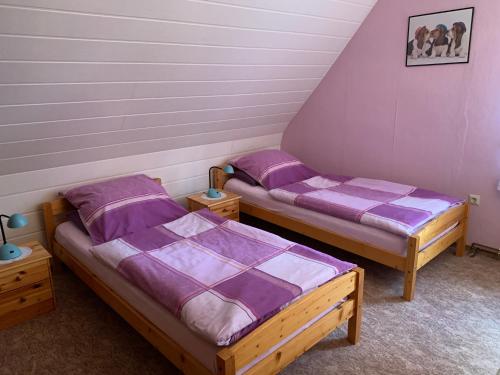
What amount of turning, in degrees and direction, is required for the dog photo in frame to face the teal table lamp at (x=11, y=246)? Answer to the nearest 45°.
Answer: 0° — it already faces it

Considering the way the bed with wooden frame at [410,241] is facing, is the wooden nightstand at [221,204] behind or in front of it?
behind

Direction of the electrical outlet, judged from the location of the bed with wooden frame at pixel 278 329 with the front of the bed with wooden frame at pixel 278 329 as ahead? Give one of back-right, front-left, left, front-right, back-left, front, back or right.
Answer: left

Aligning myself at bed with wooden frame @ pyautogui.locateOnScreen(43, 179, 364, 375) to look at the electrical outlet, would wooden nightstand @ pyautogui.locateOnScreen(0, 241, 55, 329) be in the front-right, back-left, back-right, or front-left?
back-left

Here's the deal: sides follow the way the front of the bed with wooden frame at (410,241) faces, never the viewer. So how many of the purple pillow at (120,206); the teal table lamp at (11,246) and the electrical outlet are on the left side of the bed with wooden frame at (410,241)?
1

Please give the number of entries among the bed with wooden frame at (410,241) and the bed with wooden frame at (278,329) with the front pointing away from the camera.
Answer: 0

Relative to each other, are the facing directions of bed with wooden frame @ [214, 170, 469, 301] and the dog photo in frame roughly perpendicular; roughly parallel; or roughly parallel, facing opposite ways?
roughly perpendicular

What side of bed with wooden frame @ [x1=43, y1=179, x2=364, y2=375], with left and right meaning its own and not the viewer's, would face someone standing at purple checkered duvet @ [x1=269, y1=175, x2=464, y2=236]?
left

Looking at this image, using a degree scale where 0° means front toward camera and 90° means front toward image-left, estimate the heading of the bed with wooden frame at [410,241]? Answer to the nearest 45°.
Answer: approximately 315°

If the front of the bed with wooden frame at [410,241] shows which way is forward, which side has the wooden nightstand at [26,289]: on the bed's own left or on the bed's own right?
on the bed's own right

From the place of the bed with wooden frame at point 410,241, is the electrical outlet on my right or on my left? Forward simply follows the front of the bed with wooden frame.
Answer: on my left
